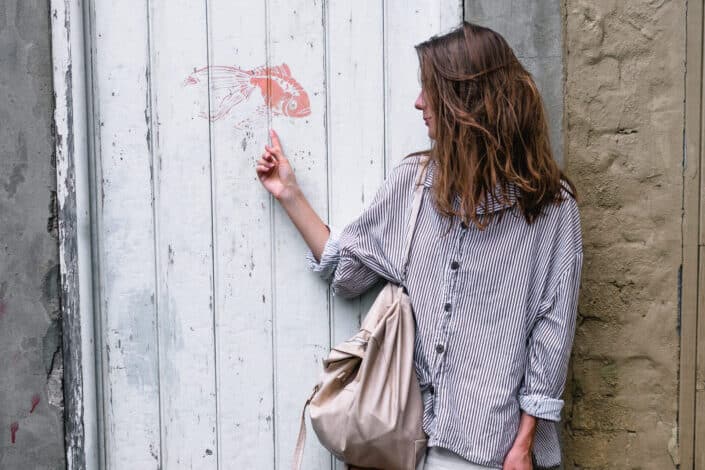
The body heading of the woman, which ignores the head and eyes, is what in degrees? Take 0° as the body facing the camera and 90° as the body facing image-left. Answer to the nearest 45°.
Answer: approximately 45°

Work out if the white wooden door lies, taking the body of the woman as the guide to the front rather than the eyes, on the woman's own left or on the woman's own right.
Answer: on the woman's own right
